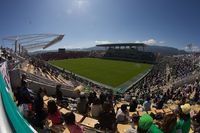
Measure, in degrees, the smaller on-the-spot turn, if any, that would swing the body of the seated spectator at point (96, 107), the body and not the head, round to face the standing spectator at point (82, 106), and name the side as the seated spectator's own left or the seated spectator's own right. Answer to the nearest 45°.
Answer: approximately 45° to the seated spectator's own left

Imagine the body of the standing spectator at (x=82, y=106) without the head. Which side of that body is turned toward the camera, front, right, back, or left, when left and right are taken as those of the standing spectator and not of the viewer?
back

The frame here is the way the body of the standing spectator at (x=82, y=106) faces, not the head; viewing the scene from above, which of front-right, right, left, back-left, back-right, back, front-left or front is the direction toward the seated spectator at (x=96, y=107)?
back-right

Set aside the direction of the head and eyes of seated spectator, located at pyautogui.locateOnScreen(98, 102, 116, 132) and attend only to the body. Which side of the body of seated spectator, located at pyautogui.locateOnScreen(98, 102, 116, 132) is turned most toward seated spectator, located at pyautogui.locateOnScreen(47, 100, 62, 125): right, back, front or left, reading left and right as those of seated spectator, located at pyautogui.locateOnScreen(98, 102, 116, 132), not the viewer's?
left

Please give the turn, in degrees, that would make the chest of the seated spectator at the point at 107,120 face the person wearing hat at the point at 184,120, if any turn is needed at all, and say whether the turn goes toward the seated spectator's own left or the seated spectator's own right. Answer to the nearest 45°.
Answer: approximately 135° to the seated spectator's own right

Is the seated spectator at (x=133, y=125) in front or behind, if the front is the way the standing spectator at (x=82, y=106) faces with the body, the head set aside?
behind

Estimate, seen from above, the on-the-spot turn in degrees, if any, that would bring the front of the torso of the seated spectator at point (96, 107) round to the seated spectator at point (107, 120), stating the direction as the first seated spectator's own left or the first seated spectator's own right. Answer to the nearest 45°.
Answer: approximately 180°

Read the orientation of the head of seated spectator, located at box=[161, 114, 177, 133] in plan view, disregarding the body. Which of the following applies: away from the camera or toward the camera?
away from the camera

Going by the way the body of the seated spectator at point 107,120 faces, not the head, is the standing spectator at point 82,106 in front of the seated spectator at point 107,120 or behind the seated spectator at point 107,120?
in front

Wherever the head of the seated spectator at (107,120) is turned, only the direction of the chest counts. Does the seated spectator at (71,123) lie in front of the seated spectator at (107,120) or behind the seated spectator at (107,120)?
behind

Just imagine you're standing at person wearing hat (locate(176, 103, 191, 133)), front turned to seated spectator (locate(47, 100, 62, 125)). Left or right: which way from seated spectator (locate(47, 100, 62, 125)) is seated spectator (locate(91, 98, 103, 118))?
right

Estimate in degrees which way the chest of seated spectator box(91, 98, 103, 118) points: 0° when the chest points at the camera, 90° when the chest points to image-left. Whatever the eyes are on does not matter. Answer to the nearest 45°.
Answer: approximately 180°

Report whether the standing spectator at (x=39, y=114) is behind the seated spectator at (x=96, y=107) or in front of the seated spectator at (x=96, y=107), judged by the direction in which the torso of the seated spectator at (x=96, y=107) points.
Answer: behind

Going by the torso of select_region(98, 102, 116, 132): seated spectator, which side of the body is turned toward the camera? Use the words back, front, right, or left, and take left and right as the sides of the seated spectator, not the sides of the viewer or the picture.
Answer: back
